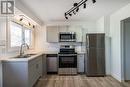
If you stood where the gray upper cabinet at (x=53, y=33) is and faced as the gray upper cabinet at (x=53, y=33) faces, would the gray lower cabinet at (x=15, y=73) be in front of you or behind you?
in front

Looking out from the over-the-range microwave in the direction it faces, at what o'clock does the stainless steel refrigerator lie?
The stainless steel refrigerator is roughly at 10 o'clock from the over-the-range microwave.

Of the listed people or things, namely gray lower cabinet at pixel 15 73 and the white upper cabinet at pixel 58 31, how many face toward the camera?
1

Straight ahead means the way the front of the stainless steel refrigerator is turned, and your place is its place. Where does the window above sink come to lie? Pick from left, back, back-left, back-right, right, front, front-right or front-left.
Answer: front-right

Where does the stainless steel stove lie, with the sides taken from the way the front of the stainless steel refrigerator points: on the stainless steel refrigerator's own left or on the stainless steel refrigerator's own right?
on the stainless steel refrigerator's own right
